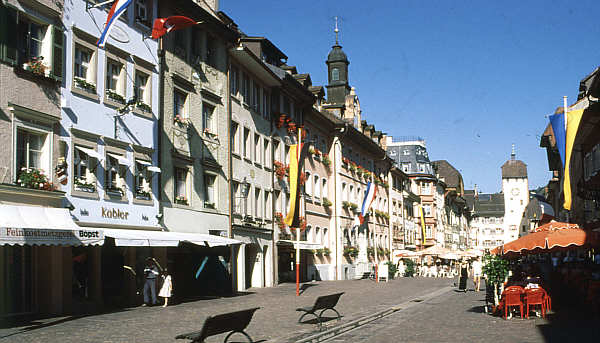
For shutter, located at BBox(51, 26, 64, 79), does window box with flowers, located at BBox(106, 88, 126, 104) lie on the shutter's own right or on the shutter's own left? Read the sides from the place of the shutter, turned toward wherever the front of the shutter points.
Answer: on the shutter's own left

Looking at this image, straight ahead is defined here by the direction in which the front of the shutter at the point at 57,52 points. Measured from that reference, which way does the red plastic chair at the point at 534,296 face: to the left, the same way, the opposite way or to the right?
to the left

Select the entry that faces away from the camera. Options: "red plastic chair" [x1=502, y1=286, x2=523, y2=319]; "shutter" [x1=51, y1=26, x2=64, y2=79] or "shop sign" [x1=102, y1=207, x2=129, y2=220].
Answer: the red plastic chair

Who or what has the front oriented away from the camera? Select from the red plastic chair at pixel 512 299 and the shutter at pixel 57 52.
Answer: the red plastic chair

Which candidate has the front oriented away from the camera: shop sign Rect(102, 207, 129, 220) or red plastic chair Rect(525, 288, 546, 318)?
the red plastic chair

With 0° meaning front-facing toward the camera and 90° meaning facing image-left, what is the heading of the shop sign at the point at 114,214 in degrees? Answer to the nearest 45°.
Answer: approximately 315°

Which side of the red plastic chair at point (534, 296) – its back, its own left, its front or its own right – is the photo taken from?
back

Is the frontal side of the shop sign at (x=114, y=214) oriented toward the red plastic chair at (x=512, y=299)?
yes

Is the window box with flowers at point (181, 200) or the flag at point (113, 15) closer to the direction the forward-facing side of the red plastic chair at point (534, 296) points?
the window box with flowers

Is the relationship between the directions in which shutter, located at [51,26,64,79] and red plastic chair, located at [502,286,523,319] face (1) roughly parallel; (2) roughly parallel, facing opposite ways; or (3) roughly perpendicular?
roughly perpendicular

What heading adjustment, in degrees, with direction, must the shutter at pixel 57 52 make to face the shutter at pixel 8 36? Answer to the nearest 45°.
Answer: approximately 90° to its right
